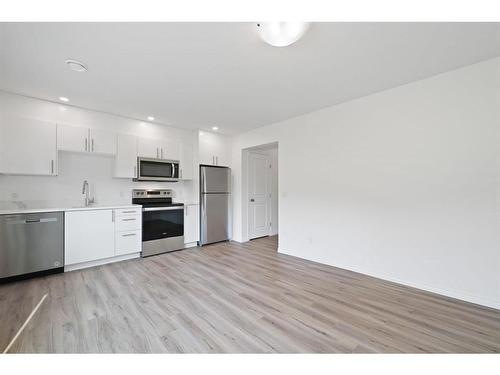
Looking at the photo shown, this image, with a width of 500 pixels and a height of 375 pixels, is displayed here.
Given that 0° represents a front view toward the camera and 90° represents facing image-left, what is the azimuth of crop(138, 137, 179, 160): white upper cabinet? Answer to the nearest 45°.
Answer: approximately 0°

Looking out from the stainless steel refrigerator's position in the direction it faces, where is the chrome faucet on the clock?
The chrome faucet is roughly at 4 o'clock from the stainless steel refrigerator.

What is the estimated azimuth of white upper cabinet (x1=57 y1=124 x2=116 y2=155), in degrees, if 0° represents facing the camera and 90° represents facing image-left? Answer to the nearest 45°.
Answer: approximately 0°

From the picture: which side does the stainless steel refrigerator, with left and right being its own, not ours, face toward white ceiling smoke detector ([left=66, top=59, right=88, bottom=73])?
right

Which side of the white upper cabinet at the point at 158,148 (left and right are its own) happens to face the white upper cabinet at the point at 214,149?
left

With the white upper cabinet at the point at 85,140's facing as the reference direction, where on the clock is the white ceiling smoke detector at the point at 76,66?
The white ceiling smoke detector is roughly at 12 o'clock from the white upper cabinet.

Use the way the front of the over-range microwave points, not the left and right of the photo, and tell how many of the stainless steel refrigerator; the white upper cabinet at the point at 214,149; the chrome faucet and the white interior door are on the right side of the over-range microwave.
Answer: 1

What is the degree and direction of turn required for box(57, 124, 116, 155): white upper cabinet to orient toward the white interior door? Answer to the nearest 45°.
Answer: approximately 90° to its left

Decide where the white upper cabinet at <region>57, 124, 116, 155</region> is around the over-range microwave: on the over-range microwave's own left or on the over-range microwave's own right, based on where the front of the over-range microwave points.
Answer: on the over-range microwave's own right

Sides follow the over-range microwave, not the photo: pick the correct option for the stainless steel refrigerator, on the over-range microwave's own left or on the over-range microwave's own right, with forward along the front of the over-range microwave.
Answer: on the over-range microwave's own left
